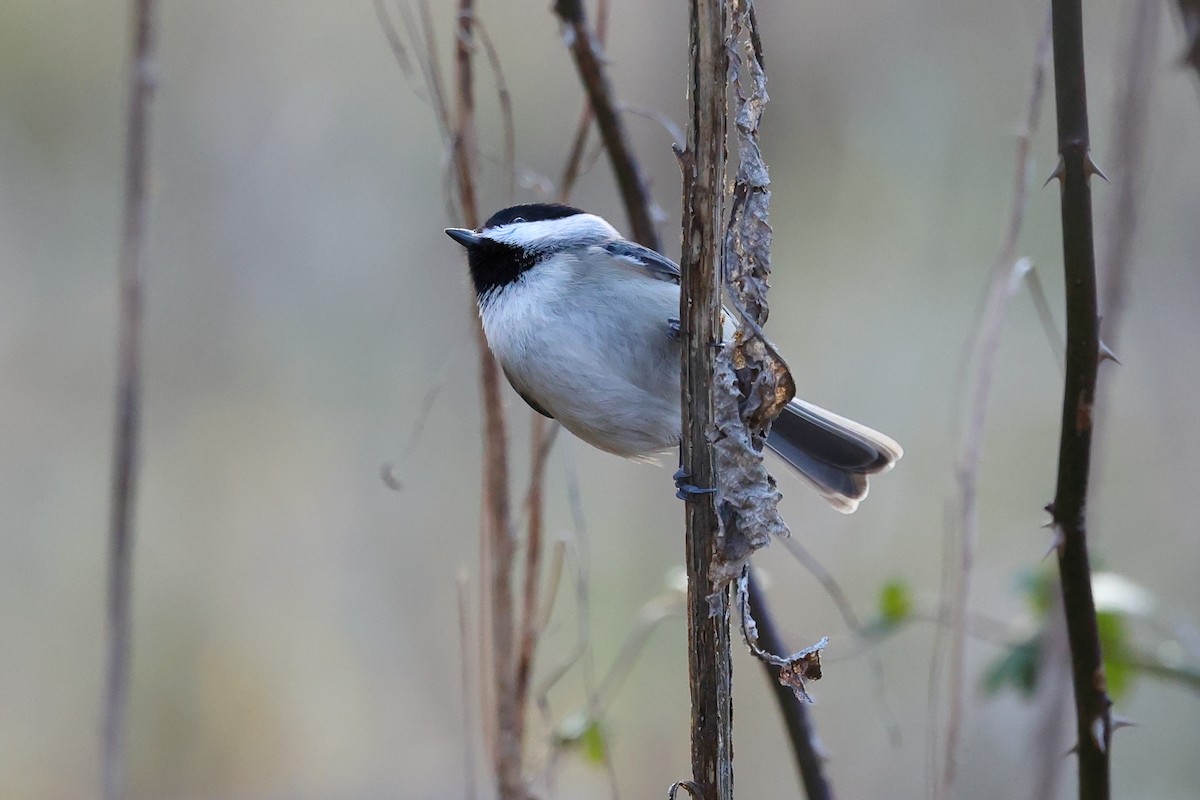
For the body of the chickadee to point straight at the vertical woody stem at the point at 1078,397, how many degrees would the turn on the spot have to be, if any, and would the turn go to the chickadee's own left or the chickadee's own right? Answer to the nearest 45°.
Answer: approximately 135° to the chickadee's own left

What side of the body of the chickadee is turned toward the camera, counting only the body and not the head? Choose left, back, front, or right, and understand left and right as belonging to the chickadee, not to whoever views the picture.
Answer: left
